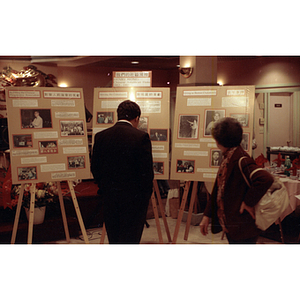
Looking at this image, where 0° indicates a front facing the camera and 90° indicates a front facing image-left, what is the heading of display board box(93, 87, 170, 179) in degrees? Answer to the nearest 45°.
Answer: approximately 0°

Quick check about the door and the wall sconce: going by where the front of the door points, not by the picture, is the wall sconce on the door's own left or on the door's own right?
on the door's own right

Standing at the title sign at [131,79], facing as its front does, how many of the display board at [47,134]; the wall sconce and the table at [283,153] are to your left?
2

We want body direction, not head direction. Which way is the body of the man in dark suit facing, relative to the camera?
away from the camera

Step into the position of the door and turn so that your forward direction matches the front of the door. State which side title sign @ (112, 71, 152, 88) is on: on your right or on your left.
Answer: on your right

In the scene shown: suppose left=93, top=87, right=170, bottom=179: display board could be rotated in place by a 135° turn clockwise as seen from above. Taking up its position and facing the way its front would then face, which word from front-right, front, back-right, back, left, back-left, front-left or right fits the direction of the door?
back-right

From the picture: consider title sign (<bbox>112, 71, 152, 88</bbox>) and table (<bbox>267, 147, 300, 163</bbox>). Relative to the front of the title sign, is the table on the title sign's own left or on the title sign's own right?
on the title sign's own left

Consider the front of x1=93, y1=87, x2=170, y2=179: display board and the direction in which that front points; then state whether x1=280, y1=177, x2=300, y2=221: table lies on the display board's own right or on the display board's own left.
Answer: on the display board's own left

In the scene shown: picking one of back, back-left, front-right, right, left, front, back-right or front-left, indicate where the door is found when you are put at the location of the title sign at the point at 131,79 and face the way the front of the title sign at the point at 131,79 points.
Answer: left
